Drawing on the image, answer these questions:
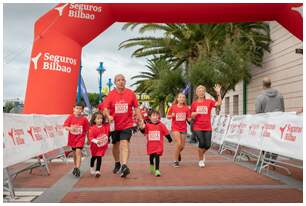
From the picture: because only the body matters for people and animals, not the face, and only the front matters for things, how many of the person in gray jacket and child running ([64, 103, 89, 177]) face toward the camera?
1

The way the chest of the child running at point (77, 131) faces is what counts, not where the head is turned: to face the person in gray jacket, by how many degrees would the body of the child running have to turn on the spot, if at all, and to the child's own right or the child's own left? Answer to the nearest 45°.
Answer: approximately 90° to the child's own left

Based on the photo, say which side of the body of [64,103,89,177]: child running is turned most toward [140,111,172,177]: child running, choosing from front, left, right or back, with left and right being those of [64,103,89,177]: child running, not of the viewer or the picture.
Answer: left

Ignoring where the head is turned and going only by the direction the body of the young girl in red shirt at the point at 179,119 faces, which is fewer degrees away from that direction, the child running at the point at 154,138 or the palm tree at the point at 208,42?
the child running

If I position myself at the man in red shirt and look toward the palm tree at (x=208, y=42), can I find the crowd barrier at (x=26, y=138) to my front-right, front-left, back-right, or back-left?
back-left

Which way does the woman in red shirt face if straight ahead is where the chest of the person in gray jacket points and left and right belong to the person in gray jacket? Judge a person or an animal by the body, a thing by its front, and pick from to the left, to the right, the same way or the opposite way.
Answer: the opposite way

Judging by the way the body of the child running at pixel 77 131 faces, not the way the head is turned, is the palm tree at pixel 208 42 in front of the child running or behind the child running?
behind

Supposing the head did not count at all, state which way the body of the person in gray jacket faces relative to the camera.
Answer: away from the camera
